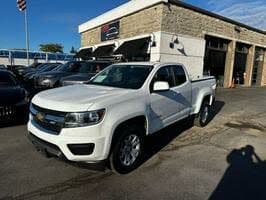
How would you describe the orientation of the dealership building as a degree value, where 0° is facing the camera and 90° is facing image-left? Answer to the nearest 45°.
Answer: approximately 45°

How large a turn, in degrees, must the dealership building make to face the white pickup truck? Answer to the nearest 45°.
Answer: approximately 45° to its left

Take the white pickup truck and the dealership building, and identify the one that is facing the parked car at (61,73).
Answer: the dealership building

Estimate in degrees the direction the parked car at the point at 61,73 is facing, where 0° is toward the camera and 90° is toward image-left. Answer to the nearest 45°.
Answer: approximately 45°

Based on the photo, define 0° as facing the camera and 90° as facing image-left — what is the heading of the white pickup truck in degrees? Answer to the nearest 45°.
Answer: approximately 45°

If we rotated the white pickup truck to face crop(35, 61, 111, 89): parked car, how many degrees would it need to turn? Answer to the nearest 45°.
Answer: approximately 135° to its right

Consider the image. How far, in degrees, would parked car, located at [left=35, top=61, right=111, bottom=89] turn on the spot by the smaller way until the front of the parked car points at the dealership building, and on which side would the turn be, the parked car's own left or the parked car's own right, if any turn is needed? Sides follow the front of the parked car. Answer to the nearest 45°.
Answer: approximately 180°
